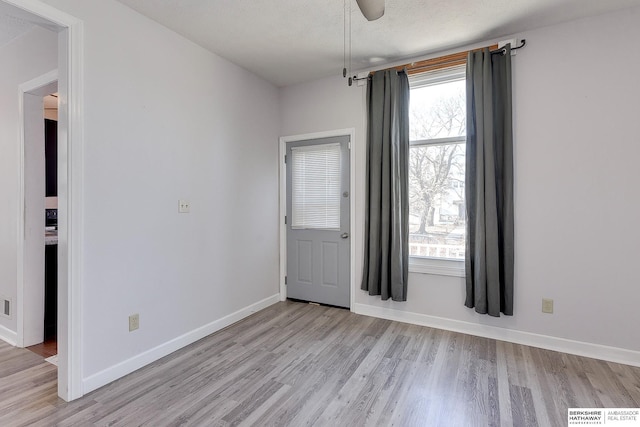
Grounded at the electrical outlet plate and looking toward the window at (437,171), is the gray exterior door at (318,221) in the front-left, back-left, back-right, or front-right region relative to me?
front-left

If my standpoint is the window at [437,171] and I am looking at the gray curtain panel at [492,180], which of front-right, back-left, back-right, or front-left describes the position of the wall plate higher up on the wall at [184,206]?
back-right

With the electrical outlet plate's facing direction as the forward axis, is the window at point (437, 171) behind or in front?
in front

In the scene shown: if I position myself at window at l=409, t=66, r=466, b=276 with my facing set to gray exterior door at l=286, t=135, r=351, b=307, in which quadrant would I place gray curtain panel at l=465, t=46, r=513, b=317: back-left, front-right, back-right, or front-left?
back-left

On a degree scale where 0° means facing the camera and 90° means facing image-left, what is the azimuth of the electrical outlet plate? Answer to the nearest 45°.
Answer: approximately 315°

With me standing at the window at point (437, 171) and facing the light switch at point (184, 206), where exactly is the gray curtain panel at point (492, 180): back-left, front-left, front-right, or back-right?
back-left

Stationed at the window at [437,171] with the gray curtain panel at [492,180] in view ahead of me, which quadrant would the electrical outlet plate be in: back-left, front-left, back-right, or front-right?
back-right

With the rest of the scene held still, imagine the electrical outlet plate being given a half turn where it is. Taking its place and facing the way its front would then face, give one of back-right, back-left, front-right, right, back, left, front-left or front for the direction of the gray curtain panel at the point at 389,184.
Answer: back-right

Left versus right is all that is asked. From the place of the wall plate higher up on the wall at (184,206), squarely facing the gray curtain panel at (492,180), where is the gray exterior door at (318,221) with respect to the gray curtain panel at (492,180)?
left
